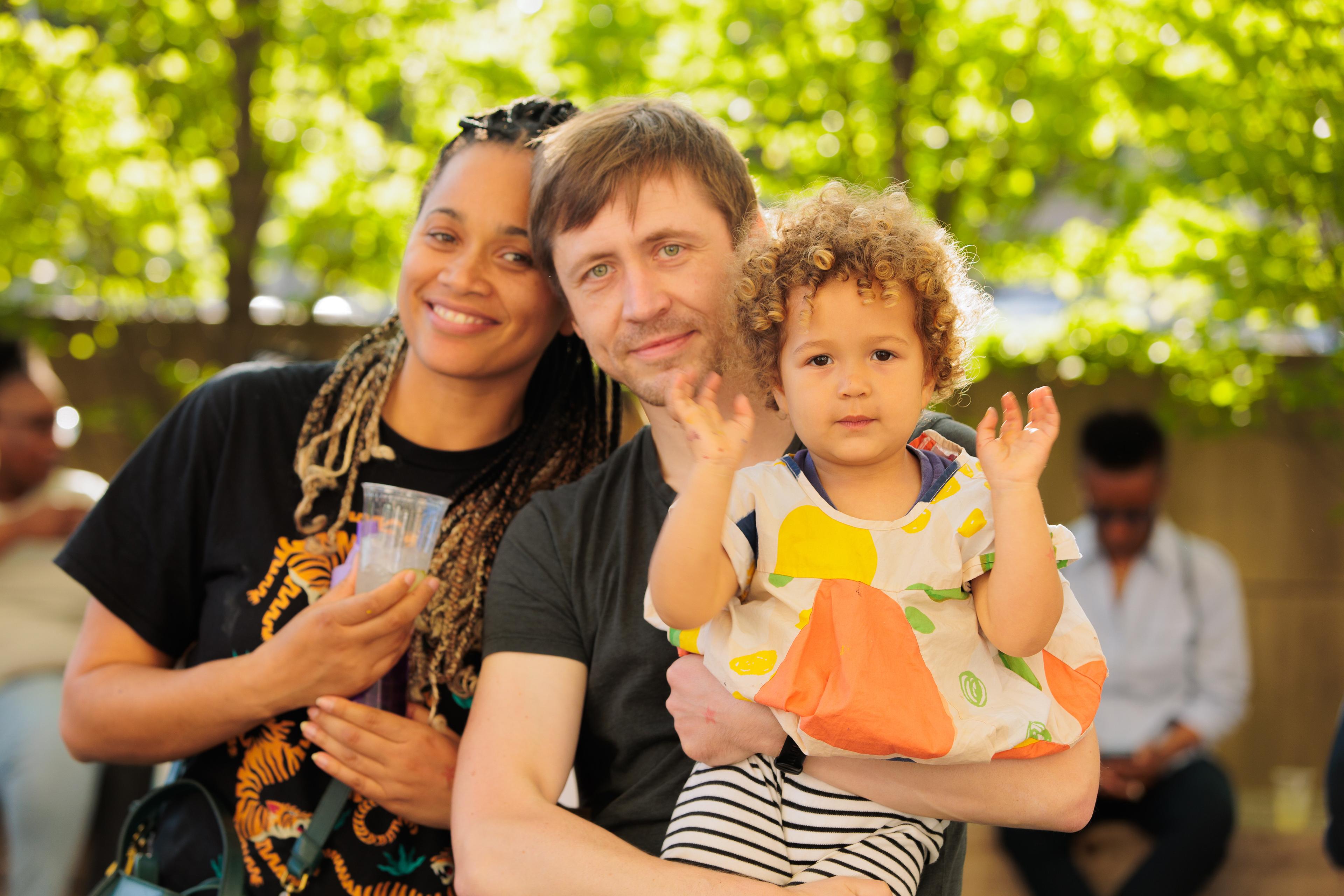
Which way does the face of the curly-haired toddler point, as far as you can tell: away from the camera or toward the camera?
toward the camera

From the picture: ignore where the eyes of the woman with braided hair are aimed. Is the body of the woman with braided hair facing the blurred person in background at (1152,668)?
no

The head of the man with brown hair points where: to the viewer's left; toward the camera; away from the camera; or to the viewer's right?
toward the camera

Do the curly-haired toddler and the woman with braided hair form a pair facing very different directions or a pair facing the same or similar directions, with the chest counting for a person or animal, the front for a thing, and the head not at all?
same or similar directions

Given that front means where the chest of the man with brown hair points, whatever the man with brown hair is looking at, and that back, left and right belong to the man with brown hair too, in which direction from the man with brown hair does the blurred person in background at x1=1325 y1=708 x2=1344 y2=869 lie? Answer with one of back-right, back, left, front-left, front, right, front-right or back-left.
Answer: back-left

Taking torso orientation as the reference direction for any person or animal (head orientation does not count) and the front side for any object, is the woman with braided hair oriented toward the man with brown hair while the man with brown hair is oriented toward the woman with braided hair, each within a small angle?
no

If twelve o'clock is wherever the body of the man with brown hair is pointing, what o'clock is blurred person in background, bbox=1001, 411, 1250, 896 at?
The blurred person in background is roughly at 7 o'clock from the man with brown hair.

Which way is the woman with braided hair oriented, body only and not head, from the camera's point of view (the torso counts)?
toward the camera

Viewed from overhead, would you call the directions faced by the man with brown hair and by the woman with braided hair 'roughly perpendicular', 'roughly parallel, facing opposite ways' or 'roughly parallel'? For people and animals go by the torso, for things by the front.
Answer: roughly parallel

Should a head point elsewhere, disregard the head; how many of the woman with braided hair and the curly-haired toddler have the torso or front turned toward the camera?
2

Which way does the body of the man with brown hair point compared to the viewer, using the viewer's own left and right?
facing the viewer

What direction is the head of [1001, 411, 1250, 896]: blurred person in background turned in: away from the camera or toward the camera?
toward the camera
